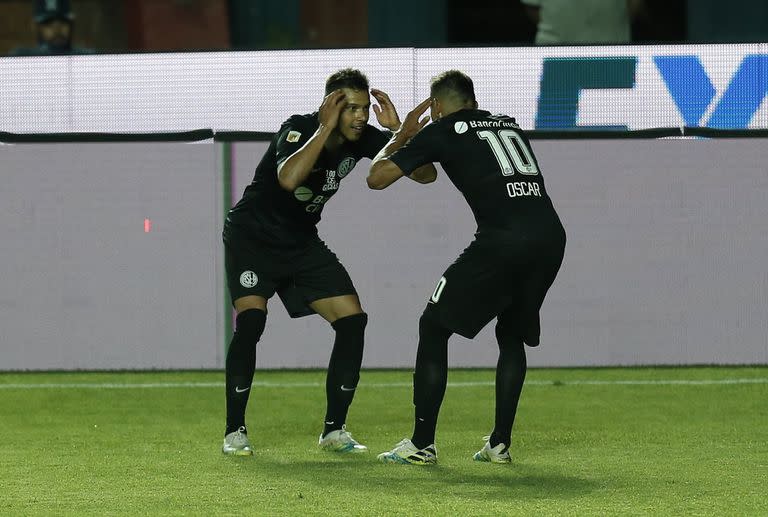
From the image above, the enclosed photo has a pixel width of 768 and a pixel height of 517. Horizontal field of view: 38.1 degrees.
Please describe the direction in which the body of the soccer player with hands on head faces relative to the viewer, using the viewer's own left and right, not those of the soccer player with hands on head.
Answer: facing the viewer and to the right of the viewer

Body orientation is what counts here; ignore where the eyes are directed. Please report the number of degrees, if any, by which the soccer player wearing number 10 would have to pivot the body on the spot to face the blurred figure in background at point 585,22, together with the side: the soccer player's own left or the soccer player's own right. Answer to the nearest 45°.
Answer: approximately 45° to the soccer player's own right

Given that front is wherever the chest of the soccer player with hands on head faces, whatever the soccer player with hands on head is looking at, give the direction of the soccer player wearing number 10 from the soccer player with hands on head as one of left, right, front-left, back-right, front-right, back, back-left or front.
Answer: front

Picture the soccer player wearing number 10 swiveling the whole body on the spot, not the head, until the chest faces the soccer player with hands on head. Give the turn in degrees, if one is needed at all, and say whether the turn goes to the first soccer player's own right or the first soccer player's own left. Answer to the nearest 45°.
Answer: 0° — they already face them

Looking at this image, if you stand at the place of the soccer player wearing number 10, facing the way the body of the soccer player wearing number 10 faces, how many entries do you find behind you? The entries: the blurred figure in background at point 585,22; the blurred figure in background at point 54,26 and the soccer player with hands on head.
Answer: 0

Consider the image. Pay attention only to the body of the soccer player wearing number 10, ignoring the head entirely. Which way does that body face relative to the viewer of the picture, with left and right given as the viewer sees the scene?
facing away from the viewer and to the left of the viewer

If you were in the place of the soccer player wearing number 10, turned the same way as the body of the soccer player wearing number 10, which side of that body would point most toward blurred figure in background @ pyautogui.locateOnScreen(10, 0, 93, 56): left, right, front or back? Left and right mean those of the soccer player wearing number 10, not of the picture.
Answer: front

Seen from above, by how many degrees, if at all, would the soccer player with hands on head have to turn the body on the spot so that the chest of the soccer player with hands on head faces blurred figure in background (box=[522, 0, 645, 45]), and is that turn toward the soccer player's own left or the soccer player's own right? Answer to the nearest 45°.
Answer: approximately 90° to the soccer player's own left

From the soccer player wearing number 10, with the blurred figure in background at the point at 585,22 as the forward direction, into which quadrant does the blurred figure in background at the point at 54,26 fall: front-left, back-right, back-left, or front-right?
front-left

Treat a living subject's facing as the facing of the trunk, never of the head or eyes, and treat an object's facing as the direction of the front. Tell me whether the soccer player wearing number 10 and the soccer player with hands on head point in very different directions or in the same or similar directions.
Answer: very different directions

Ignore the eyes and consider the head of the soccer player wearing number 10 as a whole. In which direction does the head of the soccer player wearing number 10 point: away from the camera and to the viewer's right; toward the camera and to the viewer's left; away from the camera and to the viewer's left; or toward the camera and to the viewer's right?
away from the camera and to the viewer's left
